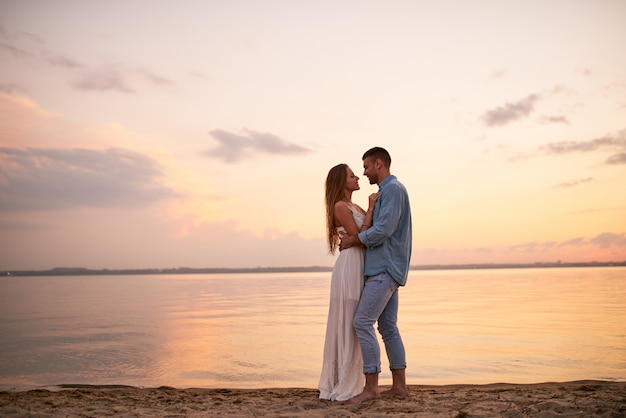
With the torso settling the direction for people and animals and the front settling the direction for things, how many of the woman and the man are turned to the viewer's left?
1

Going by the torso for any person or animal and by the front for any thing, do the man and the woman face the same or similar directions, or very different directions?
very different directions

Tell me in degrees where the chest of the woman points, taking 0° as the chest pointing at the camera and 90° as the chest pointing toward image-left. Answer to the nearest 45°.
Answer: approximately 270°

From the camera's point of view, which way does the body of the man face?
to the viewer's left

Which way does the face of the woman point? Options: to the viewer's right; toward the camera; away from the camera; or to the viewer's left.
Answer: to the viewer's right

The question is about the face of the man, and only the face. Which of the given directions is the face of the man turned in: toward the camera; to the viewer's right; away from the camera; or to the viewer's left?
to the viewer's left
